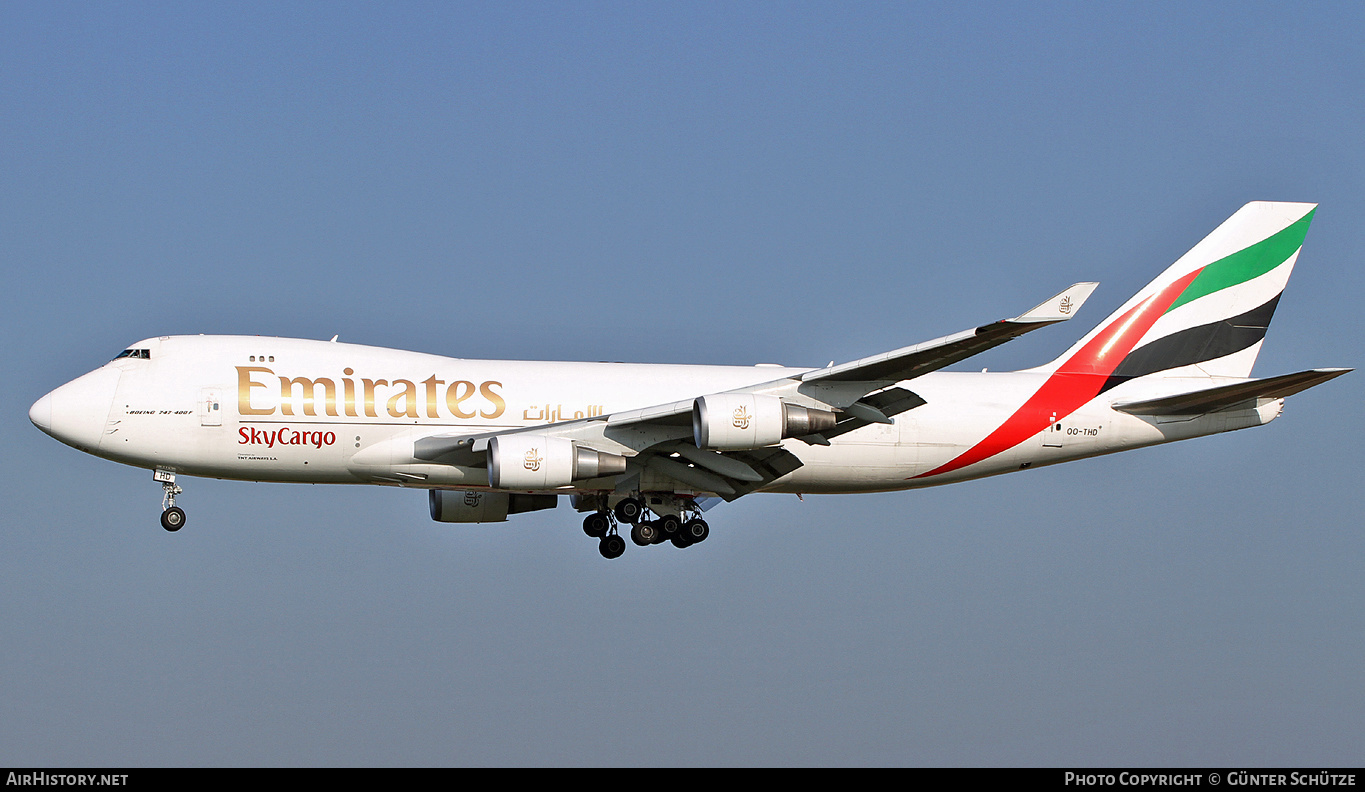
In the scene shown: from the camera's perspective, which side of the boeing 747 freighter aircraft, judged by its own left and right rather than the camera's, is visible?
left
